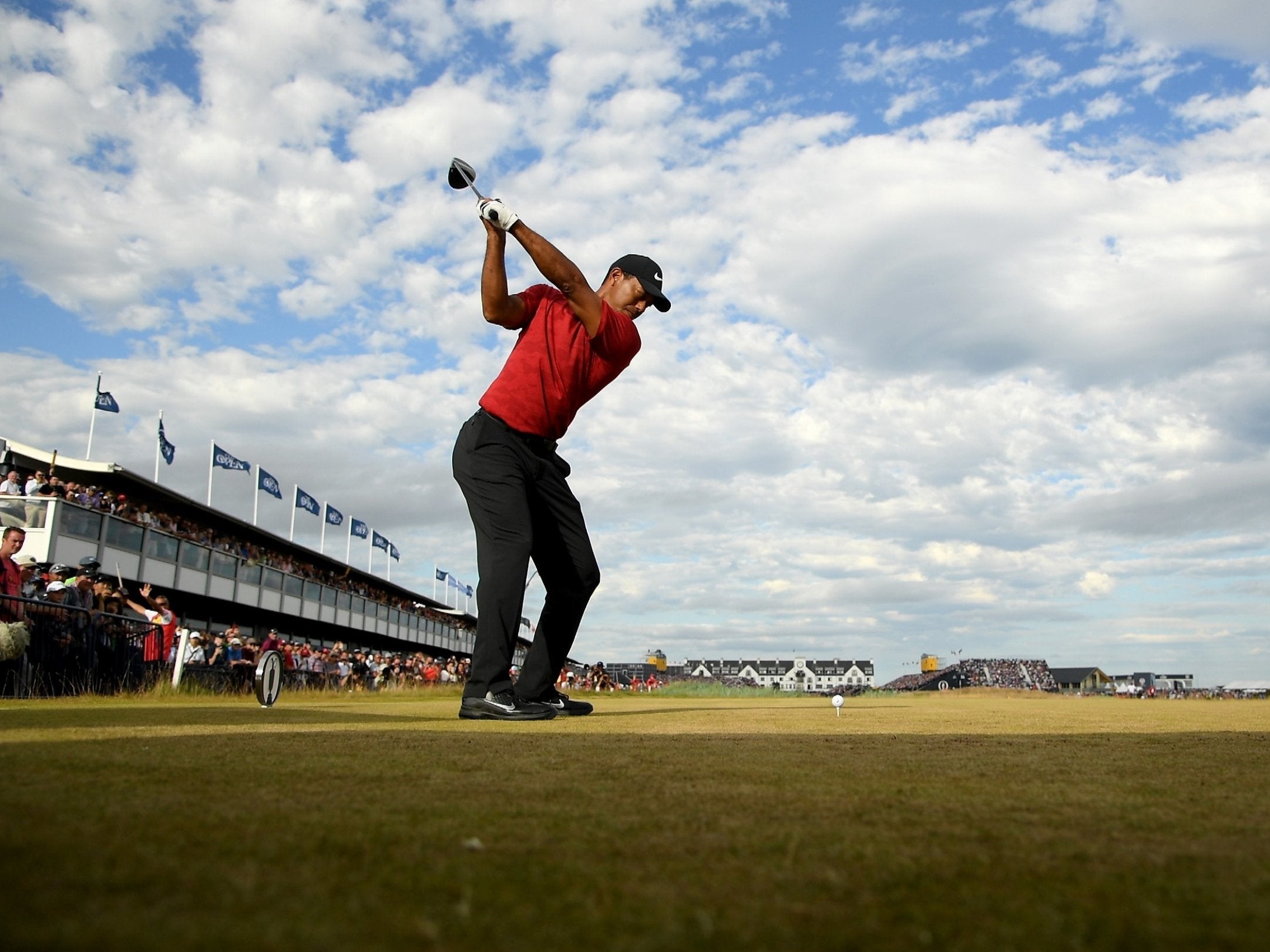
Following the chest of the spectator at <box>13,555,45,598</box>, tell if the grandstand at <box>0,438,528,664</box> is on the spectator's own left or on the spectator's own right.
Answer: on the spectator's own left

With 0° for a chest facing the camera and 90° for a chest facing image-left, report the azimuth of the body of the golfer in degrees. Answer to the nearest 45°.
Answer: approximately 315°

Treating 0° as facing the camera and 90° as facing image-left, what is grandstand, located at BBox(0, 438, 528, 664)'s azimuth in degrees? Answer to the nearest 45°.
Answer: approximately 315°

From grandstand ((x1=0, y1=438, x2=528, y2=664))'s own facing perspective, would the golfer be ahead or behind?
ahead

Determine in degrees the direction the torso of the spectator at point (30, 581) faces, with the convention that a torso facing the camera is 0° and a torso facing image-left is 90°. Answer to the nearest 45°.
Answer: approximately 315°

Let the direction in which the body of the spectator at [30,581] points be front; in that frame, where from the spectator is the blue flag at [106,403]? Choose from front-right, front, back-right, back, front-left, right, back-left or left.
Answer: back-left

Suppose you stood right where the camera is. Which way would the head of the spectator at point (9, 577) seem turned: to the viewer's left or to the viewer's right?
to the viewer's right

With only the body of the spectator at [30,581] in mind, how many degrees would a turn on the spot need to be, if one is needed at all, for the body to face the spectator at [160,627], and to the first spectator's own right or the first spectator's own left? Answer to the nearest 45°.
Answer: approximately 45° to the first spectator's own left

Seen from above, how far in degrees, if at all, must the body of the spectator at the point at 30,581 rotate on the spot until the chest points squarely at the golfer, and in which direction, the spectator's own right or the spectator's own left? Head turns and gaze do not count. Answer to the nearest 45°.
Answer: approximately 45° to the spectator's own right
